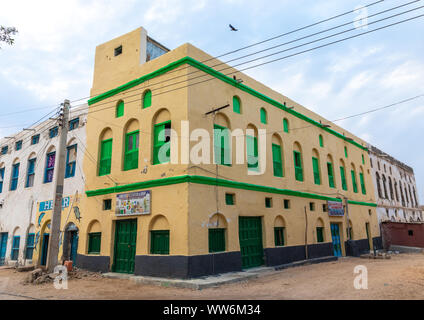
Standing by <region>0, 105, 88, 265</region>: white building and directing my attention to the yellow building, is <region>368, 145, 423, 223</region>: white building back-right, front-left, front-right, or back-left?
front-left

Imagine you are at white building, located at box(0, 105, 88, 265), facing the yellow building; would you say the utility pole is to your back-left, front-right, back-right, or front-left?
front-right

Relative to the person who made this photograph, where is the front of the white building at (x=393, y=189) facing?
facing the viewer and to the right of the viewer

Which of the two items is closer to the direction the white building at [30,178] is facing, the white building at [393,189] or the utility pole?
the utility pole

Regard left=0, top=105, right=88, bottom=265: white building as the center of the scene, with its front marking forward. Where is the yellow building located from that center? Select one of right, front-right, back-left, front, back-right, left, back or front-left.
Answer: left

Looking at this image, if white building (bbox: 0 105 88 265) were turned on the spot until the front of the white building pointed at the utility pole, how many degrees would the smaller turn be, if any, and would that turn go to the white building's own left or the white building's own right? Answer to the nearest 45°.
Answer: approximately 45° to the white building's own left

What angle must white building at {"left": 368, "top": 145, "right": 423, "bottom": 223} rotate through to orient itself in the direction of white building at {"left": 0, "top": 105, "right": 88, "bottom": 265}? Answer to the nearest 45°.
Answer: approximately 90° to its right

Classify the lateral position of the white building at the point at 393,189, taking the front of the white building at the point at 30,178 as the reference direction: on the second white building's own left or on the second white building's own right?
on the second white building's own left

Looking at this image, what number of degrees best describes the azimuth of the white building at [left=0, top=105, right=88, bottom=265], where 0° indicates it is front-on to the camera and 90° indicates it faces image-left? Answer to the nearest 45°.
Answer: approximately 45°

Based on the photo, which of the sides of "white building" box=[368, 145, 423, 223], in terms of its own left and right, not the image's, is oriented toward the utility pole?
right

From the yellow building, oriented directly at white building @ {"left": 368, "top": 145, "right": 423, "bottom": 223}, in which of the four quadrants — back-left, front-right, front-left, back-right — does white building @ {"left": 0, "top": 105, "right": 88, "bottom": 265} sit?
back-left

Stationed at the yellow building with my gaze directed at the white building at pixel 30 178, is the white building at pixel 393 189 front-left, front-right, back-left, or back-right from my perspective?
back-right
